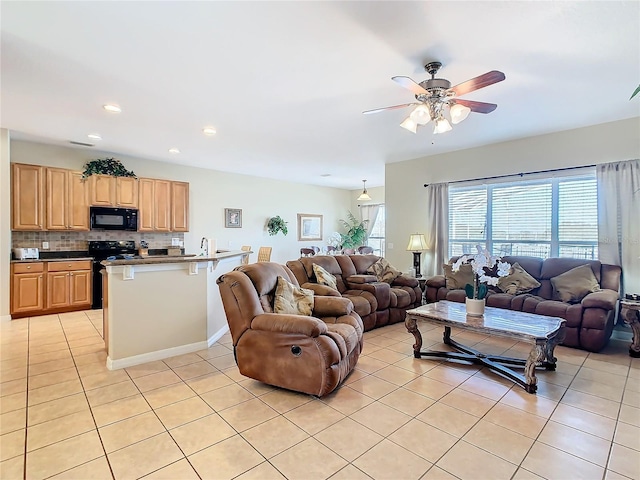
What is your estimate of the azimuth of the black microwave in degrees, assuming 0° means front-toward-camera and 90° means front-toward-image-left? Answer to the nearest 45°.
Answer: approximately 0°

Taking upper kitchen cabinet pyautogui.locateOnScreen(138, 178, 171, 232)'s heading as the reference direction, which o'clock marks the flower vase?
The flower vase is roughly at 11 o'clock from the upper kitchen cabinet.

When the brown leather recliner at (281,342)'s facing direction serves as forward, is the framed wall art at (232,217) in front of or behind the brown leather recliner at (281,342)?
behind

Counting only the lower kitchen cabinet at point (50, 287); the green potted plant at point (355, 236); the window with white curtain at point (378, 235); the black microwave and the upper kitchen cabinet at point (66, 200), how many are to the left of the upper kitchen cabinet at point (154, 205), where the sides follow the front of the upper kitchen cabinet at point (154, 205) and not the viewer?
2

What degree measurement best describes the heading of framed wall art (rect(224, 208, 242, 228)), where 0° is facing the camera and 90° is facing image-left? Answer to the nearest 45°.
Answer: approximately 0°

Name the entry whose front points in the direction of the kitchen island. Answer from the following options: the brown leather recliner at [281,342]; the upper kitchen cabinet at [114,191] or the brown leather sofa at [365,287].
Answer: the upper kitchen cabinet

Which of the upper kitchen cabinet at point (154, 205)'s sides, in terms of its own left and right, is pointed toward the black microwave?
right

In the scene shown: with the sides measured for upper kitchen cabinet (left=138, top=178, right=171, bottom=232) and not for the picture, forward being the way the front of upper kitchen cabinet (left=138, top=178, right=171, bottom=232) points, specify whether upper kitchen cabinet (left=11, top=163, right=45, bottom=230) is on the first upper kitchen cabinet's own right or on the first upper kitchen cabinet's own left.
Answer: on the first upper kitchen cabinet's own right

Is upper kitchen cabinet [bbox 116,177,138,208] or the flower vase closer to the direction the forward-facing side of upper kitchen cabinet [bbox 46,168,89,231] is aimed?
the flower vase

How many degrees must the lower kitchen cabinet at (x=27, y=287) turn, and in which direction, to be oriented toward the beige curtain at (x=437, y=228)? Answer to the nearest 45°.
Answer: approximately 45° to its left
